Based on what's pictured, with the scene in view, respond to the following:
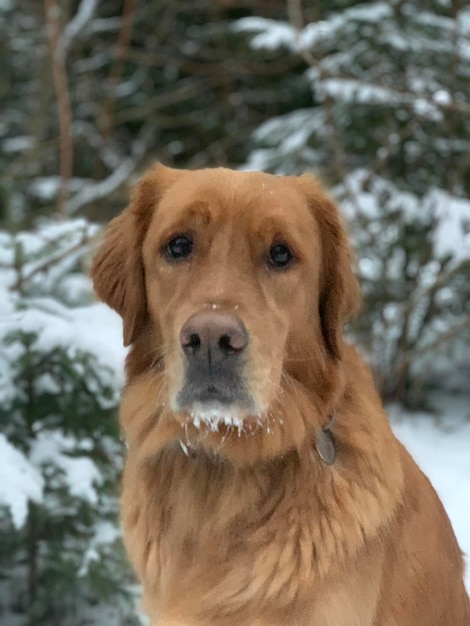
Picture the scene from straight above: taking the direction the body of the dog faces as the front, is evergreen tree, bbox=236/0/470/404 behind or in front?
behind

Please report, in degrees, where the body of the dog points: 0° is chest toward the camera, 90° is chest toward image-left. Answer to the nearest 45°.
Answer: approximately 45°

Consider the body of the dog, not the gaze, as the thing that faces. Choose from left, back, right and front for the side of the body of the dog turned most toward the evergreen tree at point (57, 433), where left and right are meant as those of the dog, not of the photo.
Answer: right
